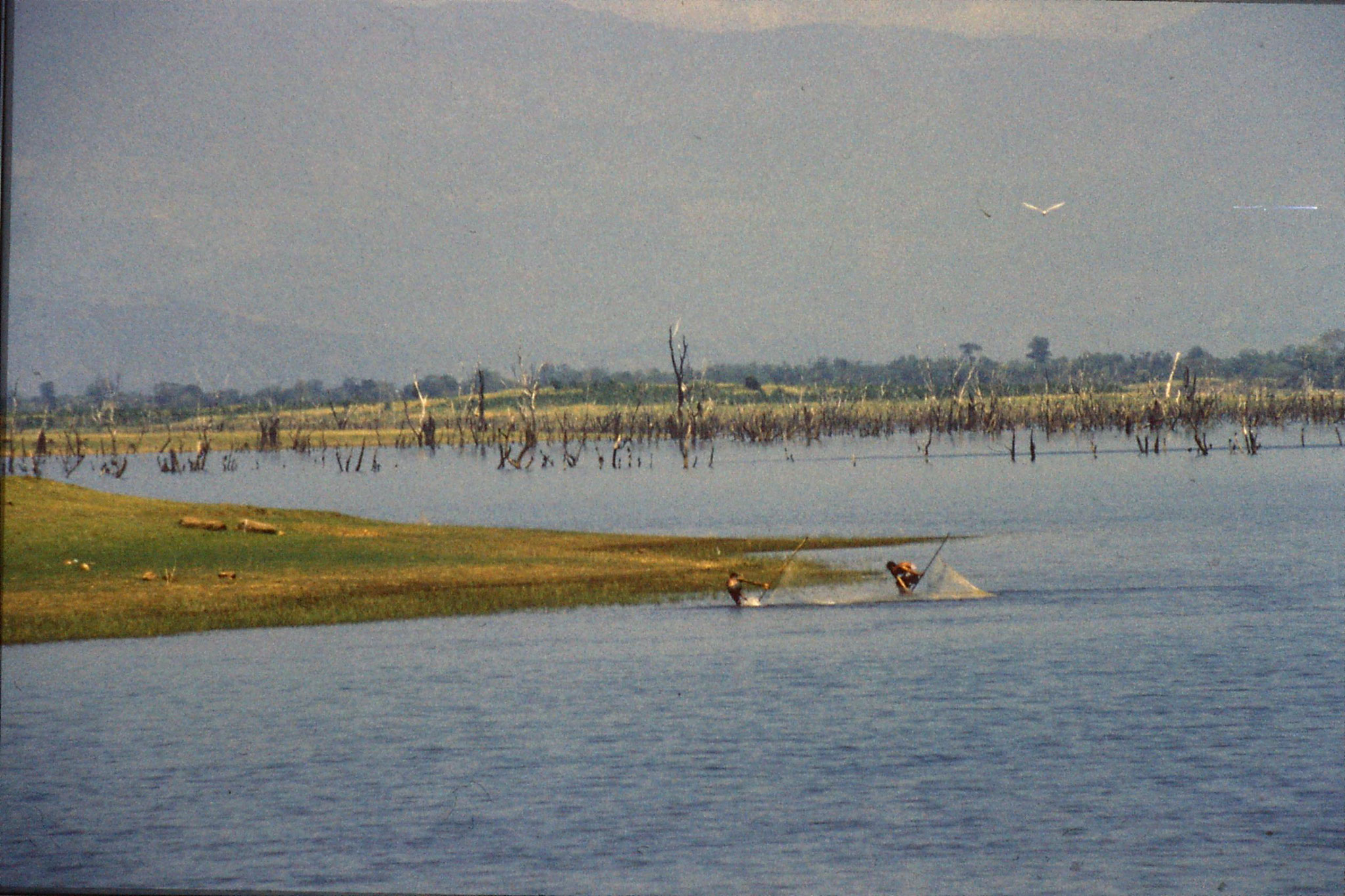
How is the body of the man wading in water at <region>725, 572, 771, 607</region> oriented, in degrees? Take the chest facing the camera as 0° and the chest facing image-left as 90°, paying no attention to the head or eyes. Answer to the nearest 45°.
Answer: approximately 270°
